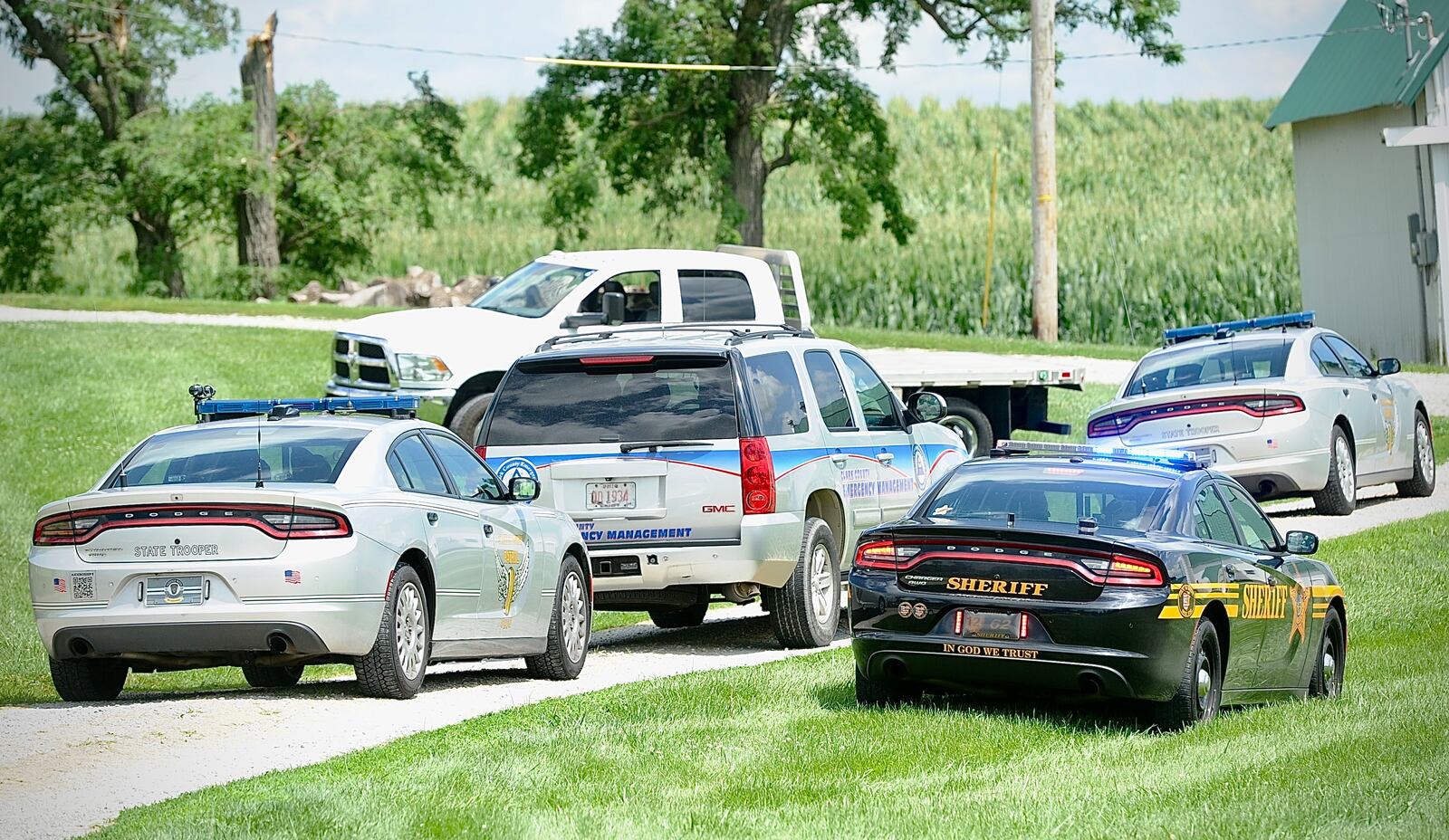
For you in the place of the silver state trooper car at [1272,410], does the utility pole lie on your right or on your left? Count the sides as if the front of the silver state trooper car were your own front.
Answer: on your left

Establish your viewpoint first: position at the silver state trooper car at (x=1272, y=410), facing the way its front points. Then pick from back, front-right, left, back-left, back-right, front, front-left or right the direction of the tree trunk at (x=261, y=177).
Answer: left

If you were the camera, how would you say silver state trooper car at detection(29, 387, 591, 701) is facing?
facing away from the viewer and to the right of the viewer

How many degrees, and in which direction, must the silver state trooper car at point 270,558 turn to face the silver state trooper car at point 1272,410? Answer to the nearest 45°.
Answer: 0° — it already faces it

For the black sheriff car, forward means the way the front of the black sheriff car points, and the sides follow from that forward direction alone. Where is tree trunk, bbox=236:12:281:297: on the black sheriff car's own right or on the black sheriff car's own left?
on the black sheriff car's own left

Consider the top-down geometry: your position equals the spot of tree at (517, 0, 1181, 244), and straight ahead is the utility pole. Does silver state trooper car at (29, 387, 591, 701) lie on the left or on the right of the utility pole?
right
